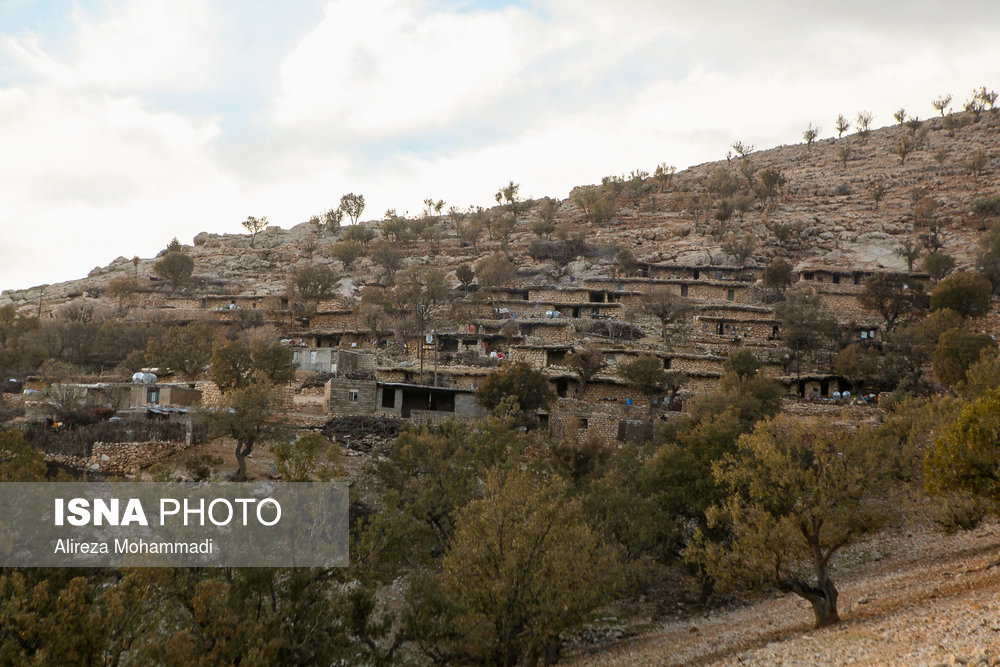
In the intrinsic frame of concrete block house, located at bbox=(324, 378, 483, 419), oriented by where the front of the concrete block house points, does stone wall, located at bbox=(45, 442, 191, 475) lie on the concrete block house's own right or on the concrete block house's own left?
on the concrete block house's own right

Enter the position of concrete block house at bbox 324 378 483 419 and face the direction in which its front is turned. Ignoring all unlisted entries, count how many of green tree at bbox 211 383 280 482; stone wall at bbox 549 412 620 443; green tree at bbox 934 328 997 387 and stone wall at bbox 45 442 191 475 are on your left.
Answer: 2

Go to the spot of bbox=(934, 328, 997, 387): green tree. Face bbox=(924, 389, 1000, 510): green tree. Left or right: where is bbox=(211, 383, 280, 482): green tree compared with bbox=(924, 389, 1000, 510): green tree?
right

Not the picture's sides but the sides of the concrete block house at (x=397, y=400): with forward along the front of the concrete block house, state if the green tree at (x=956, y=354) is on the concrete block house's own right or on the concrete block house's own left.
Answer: on the concrete block house's own left

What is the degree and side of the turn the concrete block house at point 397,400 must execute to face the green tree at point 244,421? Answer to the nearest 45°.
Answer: approximately 45° to its right

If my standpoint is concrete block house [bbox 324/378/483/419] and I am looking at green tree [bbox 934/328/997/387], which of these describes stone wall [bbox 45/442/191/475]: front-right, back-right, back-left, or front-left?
back-right

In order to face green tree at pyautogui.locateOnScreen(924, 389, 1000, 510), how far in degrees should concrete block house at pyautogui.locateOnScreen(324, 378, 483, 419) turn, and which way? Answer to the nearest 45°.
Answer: approximately 45° to its left

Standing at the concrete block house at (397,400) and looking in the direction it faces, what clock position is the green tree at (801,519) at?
The green tree is roughly at 11 o'clock from the concrete block house.

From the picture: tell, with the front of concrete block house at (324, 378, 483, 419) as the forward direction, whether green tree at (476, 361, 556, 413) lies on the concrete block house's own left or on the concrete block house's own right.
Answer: on the concrete block house's own left

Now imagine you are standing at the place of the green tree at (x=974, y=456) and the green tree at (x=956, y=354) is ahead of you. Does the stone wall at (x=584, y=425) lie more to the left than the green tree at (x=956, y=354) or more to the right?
left

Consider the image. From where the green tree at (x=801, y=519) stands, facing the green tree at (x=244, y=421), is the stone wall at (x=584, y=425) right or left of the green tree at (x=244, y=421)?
right

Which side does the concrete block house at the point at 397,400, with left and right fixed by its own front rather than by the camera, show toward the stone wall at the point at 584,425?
left

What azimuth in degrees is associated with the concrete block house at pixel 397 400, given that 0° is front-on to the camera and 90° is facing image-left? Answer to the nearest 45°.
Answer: approximately 0°
